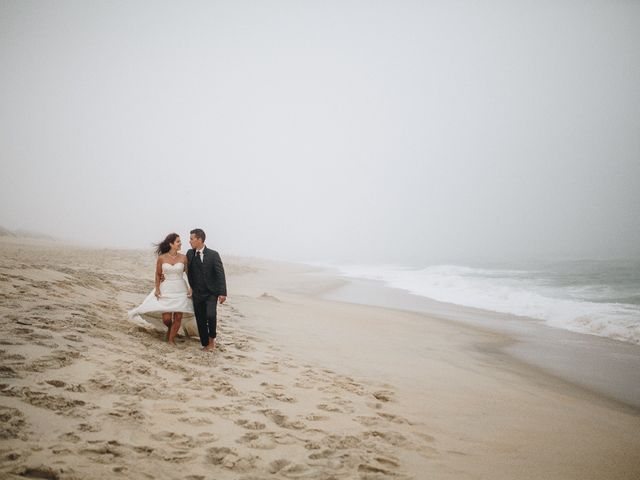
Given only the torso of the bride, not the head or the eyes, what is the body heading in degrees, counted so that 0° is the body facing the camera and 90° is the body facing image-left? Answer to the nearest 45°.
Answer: approximately 0°

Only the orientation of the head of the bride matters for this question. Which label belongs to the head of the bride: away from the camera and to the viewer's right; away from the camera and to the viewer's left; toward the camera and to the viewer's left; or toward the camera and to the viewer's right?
toward the camera and to the viewer's right
